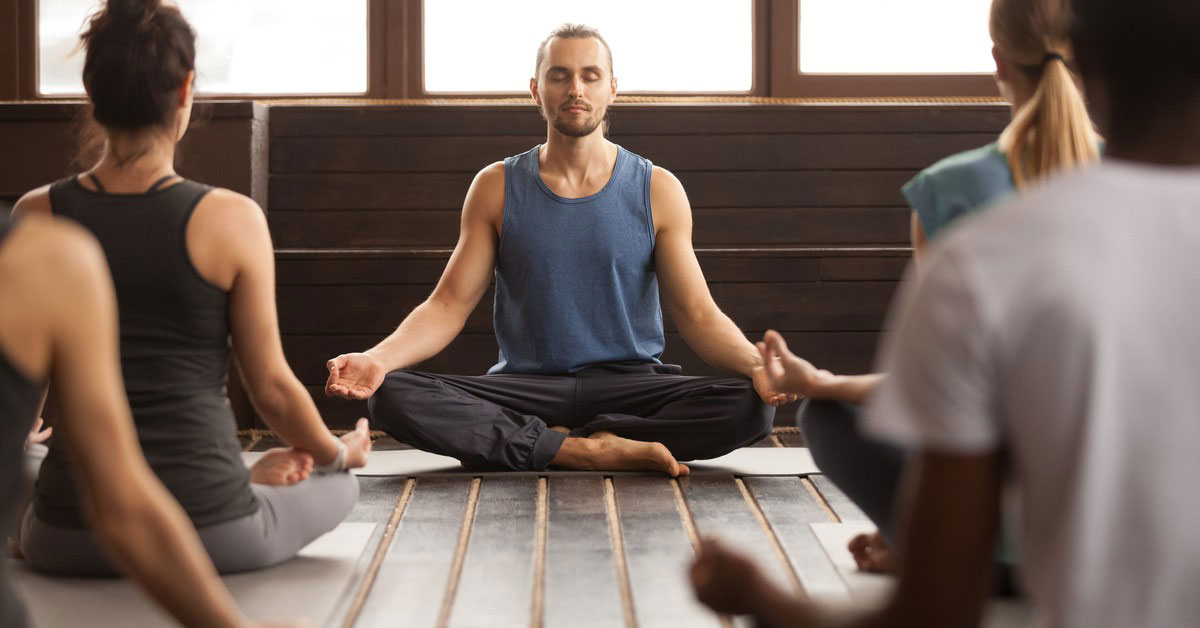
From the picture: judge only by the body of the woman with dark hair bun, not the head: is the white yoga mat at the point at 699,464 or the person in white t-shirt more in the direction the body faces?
the white yoga mat

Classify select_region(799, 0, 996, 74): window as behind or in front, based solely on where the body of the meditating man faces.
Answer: behind

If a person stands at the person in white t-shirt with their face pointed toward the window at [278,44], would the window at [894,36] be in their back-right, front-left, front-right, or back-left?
front-right

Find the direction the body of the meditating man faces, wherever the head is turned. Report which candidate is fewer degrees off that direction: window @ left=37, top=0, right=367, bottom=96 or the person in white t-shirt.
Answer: the person in white t-shirt

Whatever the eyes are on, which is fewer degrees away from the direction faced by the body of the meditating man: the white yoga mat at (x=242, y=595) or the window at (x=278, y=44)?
the white yoga mat

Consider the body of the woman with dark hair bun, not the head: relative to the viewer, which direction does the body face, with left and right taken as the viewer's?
facing away from the viewer and to the right of the viewer

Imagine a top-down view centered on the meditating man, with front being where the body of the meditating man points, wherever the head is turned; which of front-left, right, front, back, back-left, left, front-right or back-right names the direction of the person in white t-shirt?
front

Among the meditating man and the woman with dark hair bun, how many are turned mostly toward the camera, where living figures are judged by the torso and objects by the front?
1

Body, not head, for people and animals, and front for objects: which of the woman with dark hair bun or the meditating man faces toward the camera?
the meditating man

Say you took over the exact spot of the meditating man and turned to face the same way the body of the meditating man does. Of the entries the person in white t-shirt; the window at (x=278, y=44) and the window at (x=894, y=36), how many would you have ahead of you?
1

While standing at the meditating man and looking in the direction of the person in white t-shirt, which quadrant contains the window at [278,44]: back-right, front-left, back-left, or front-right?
back-right

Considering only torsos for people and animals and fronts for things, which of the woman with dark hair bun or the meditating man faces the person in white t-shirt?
the meditating man

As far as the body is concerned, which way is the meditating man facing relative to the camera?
toward the camera

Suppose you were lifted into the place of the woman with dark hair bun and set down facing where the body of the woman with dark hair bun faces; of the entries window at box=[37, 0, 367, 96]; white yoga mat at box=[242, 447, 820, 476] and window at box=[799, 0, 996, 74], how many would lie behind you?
0

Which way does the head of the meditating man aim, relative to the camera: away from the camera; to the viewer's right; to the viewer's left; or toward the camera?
toward the camera
